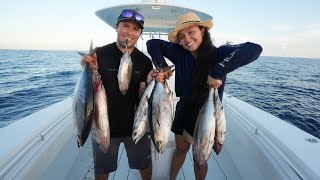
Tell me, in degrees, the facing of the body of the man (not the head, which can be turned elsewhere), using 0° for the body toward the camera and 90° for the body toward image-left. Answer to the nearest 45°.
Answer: approximately 0°

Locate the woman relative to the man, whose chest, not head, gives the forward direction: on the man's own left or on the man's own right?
on the man's own left
